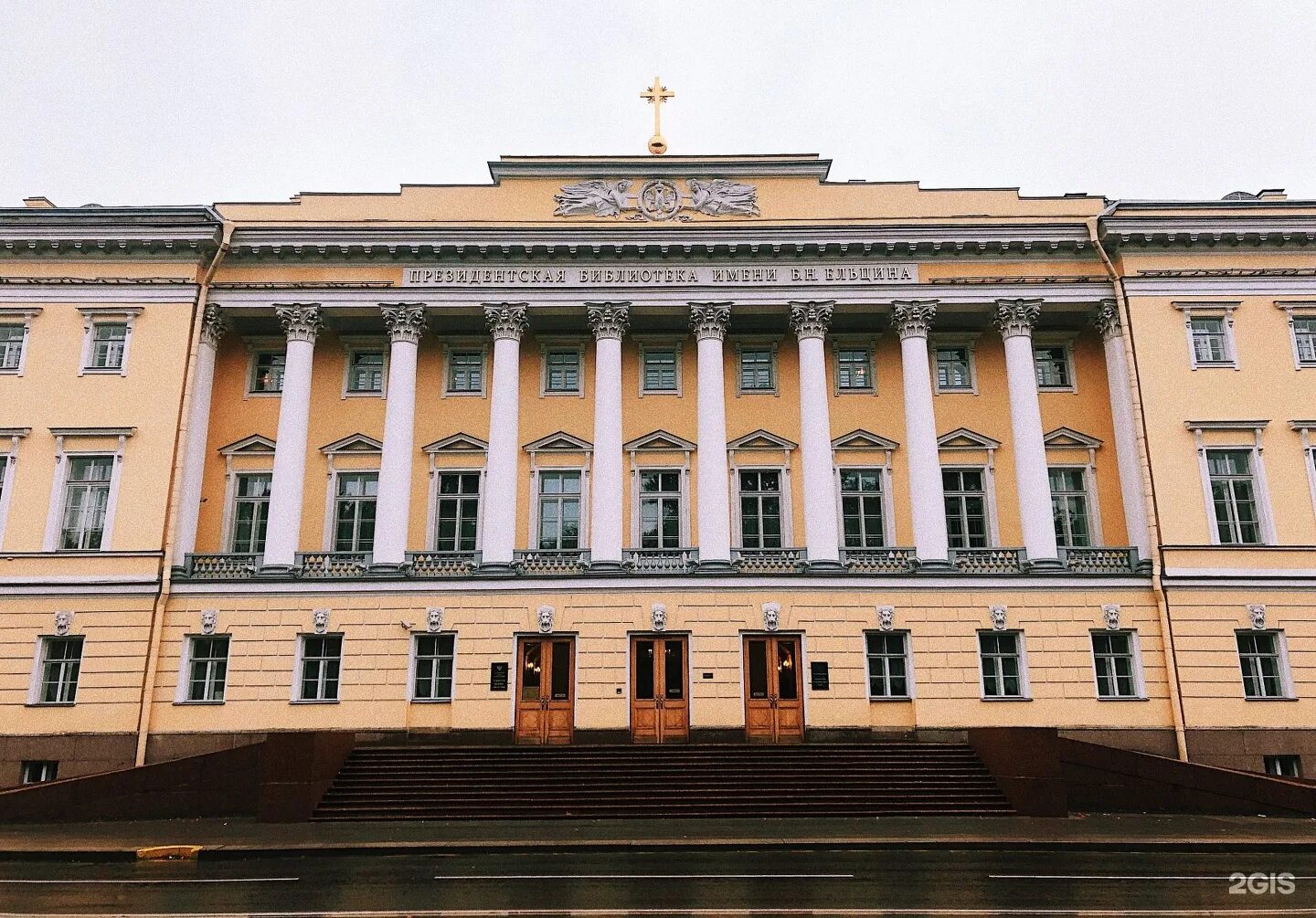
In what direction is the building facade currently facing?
toward the camera
